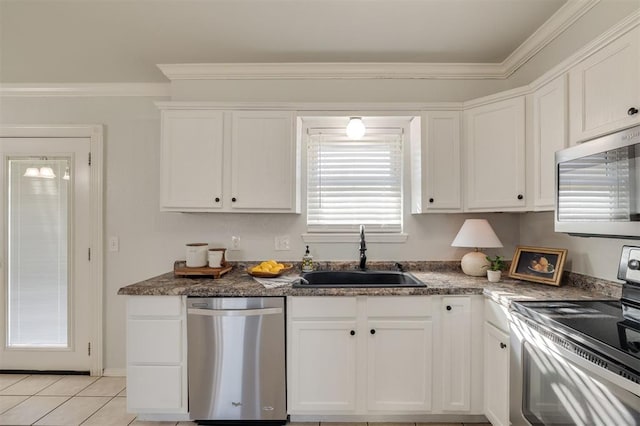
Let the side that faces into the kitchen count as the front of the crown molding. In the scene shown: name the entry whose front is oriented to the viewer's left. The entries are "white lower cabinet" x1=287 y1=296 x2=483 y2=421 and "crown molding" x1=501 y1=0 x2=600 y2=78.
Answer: the crown molding

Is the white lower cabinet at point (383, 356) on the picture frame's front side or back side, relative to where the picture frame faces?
on the front side

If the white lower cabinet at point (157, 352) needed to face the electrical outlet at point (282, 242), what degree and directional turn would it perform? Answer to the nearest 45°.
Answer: approximately 90° to its left

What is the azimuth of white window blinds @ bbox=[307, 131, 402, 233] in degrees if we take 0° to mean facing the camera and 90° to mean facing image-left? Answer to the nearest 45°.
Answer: approximately 0°

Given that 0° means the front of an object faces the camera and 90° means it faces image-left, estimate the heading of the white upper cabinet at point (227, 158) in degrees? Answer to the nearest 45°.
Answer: approximately 0°

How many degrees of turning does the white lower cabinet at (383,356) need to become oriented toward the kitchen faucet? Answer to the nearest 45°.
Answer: approximately 180°

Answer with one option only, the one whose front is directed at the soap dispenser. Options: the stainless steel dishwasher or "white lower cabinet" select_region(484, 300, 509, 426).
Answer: the white lower cabinet

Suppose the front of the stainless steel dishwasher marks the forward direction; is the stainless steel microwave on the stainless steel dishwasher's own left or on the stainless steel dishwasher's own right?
on the stainless steel dishwasher's own left

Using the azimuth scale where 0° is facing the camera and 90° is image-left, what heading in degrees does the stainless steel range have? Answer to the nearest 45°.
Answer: approximately 45°

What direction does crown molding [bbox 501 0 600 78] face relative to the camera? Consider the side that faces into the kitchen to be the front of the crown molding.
to the viewer's left
